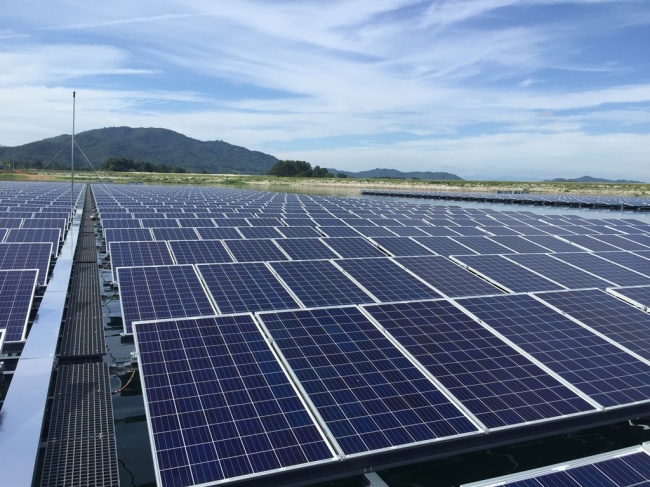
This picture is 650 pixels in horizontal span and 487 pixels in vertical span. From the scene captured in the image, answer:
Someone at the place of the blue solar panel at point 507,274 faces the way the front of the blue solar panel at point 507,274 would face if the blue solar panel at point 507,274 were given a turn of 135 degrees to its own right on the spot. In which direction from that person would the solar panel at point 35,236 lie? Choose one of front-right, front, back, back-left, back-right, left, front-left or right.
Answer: front

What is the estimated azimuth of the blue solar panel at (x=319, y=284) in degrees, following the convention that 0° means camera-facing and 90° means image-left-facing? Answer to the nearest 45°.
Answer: approximately 315°

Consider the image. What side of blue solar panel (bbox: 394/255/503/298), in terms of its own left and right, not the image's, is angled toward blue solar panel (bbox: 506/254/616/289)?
left

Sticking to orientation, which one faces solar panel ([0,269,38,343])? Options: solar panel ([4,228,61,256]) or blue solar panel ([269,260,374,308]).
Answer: solar panel ([4,228,61,256])

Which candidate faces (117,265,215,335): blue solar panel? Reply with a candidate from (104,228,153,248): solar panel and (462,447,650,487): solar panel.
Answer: (104,228,153,248): solar panel

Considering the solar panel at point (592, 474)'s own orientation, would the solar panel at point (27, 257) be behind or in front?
behind

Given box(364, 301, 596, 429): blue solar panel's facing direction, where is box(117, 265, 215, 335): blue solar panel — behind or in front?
behind

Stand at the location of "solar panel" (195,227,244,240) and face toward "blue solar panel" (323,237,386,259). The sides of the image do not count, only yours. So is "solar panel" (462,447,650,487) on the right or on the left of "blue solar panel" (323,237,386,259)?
right

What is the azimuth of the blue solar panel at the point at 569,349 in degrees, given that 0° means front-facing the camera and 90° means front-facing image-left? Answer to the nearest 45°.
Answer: approximately 315°

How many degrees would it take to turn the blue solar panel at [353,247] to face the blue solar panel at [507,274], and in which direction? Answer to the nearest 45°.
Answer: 0° — it already faces it

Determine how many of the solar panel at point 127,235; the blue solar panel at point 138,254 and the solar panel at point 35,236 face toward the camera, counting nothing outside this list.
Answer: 3

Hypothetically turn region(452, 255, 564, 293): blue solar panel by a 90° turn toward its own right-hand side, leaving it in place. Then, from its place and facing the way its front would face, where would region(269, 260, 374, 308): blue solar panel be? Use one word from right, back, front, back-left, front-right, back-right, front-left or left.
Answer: front
